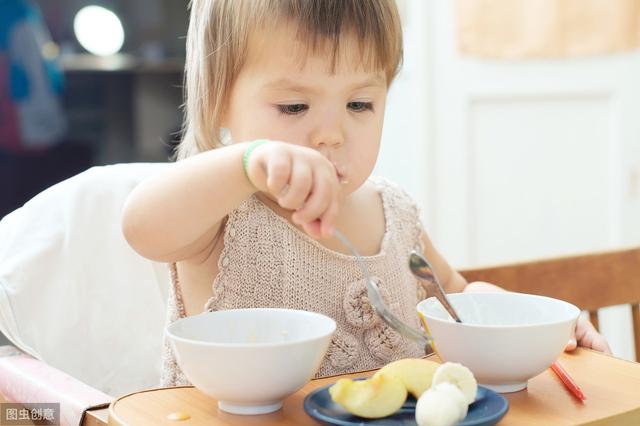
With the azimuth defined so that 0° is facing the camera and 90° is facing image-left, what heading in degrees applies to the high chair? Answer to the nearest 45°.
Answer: approximately 315°

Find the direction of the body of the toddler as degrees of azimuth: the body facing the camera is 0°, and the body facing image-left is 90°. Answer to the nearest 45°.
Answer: approximately 315°
